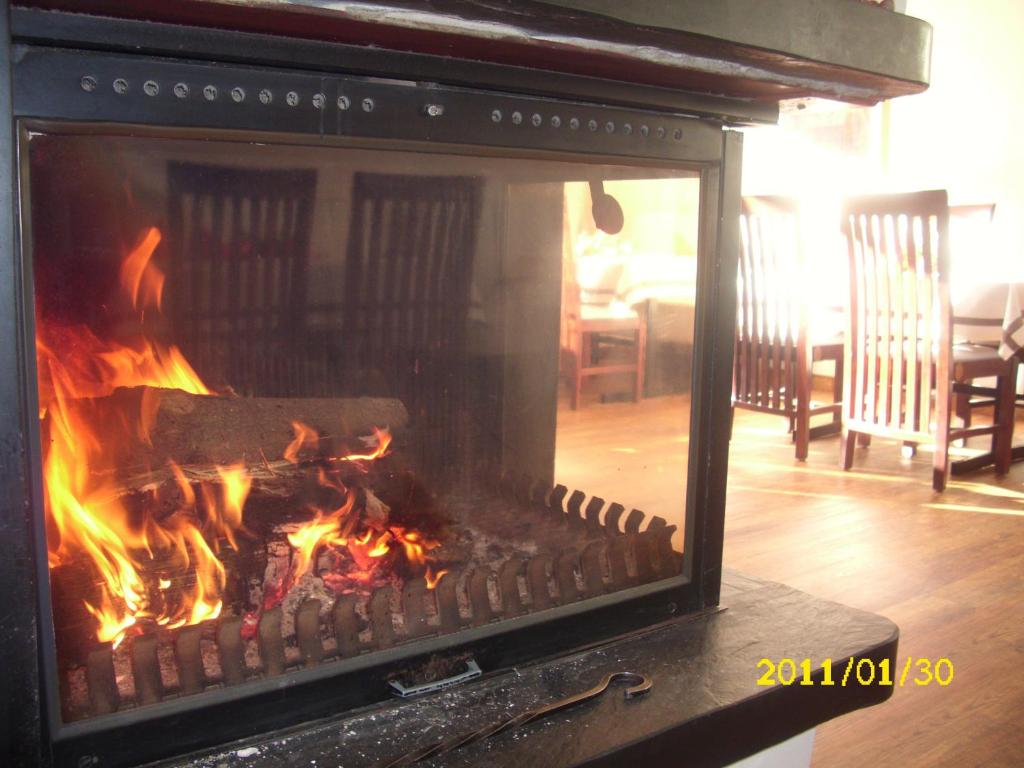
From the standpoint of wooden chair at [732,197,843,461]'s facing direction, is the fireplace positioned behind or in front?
behind

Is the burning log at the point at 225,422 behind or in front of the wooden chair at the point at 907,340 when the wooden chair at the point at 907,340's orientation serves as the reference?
behind

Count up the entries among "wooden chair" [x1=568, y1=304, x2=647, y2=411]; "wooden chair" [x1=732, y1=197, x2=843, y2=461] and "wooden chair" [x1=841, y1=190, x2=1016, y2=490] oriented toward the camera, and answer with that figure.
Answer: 0

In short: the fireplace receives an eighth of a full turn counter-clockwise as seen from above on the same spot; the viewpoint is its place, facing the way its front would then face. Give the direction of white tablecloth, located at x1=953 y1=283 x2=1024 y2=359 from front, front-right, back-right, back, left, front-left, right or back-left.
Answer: front-left

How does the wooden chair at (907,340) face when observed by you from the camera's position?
facing away from the viewer and to the right of the viewer

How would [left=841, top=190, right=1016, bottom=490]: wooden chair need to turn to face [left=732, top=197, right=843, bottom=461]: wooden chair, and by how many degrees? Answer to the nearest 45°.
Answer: approximately 135° to its left

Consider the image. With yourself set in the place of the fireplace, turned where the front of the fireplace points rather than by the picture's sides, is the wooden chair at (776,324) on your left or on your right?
on your left

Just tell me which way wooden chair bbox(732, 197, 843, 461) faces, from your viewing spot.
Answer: facing away from the viewer and to the right of the viewer

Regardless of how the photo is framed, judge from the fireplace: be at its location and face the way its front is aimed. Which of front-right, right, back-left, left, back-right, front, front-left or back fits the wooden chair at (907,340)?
left
